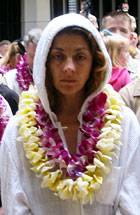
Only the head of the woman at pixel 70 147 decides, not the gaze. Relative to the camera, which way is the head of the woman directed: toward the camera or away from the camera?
toward the camera

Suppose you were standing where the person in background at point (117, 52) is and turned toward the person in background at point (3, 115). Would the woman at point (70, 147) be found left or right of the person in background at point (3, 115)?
left

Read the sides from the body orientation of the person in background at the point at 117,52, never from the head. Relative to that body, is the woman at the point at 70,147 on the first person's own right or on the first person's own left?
on the first person's own right

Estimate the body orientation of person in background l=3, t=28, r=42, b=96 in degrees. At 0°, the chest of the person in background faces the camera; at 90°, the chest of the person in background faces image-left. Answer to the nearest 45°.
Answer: approximately 315°

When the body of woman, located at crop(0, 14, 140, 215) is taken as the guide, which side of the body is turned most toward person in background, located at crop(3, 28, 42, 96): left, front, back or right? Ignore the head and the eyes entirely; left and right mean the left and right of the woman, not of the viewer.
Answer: back

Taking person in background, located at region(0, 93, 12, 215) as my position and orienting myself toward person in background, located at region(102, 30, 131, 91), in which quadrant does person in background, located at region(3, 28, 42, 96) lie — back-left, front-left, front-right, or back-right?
front-left
